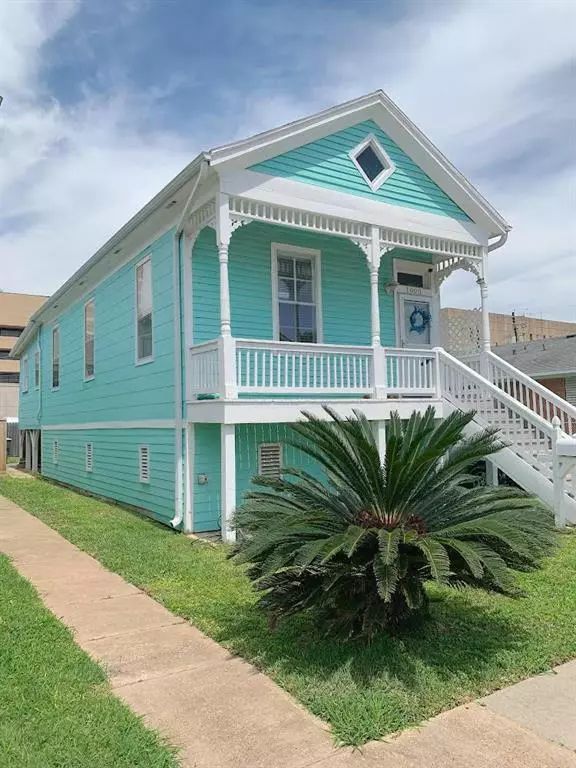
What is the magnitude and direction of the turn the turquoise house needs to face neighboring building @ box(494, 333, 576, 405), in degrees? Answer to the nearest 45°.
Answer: approximately 90° to its left

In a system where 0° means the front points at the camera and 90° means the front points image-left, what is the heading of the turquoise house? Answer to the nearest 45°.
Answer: approximately 315°

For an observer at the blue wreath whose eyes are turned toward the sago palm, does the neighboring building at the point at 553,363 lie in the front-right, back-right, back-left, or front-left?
back-left

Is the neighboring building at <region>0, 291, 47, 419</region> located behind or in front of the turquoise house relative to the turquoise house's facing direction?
behind

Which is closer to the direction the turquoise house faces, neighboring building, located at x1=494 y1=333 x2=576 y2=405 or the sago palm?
the sago palm
